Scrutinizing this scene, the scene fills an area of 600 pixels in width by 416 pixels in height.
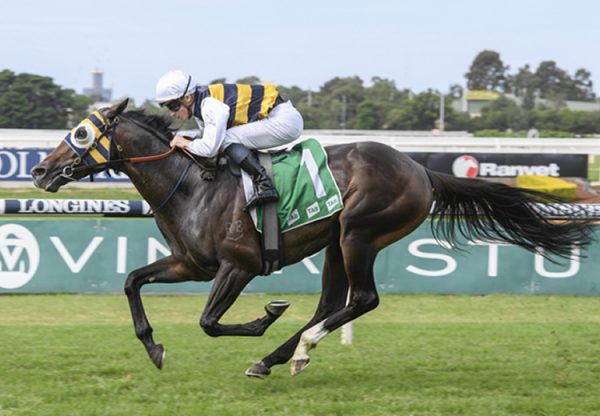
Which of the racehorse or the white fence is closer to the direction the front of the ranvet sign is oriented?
the racehorse

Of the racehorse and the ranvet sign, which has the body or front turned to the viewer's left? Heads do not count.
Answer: the racehorse

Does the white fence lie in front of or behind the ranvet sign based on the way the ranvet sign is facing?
behind

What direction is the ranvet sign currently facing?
toward the camera

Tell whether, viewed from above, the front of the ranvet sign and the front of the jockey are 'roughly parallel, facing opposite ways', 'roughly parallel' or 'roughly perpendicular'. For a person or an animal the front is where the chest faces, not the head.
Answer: roughly perpendicular

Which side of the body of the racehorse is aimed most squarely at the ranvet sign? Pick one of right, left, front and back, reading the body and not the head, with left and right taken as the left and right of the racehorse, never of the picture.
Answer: right

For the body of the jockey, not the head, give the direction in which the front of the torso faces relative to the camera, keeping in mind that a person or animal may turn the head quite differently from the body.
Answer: to the viewer's left

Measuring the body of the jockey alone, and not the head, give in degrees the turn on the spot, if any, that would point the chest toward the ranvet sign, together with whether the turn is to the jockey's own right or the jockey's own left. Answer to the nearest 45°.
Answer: approximately 90° to the jockey's own right

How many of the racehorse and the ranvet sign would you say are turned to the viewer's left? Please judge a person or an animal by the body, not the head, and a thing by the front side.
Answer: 1

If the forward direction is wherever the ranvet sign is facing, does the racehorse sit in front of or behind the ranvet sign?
in front

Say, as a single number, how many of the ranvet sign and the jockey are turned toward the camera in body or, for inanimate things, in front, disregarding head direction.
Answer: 1

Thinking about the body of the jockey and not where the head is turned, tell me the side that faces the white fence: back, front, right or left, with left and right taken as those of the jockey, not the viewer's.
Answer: right

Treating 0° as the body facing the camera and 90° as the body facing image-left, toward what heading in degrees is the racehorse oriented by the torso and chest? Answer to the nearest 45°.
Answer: approximately 90°

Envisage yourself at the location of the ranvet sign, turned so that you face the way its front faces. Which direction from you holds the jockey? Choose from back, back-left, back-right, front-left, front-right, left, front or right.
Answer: front

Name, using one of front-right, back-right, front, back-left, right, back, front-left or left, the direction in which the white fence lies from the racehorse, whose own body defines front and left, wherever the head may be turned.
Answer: right
